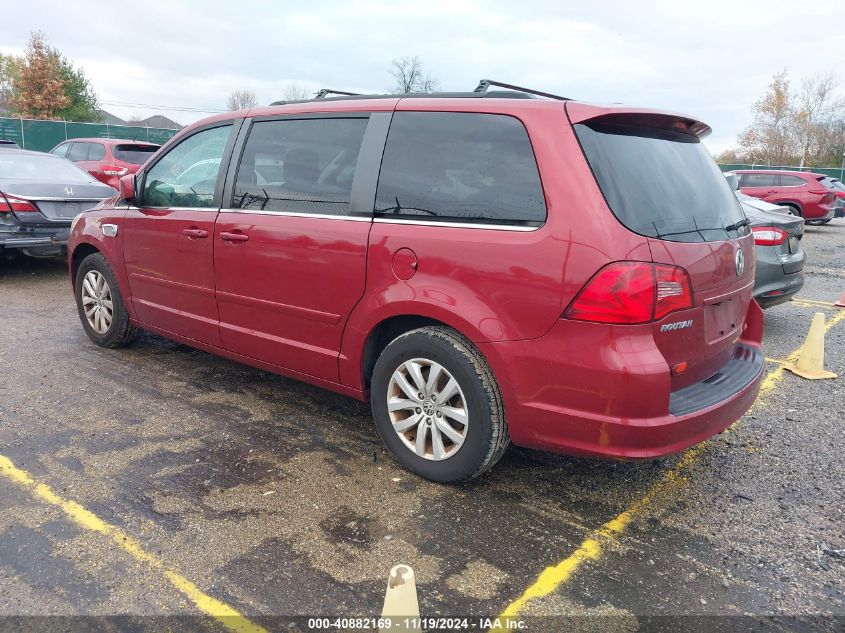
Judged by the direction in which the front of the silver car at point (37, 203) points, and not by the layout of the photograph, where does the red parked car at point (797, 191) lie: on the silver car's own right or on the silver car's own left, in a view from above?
on the silver car's own right

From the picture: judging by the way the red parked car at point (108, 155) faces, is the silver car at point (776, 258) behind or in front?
behind

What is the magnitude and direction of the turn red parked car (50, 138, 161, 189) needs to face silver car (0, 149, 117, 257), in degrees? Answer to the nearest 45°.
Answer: approximately 135° to its left

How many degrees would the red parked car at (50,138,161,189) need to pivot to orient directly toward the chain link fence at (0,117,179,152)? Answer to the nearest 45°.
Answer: approximately 45° to its right

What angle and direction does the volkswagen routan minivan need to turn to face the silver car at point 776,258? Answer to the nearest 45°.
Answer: approximately 90° to its right

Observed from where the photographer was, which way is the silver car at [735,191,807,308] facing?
facing away from the viewer and to the left of the viewer

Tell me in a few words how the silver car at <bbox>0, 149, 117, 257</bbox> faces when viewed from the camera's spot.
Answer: facing away from the viewer and to the left of the viewer

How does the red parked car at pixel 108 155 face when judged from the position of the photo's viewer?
facing away from the viewer and to the left of the viewer

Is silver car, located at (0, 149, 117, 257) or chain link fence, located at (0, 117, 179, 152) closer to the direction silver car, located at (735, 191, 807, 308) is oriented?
the chain link fence

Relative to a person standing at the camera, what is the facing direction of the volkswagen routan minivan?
facing away from the viewer and to the left of the viewer
